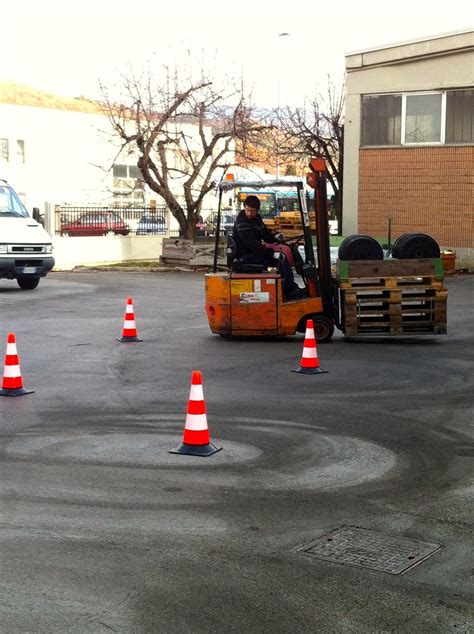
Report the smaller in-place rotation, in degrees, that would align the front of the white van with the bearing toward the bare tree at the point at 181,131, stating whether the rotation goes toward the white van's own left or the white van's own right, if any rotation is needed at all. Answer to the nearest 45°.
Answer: approximately 90° to the white van's own left

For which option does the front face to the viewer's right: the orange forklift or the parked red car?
the orange forklift

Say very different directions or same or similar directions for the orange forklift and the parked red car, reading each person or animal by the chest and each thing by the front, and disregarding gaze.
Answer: very different directions

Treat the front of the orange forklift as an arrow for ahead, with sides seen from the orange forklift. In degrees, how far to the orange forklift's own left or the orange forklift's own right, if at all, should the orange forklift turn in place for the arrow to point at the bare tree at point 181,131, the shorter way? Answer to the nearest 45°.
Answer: approximately 90° to the orange forklift's own left

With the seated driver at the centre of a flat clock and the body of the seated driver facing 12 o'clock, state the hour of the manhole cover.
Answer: The manhole cover is roughly at 3 o'clock from the seated driver.

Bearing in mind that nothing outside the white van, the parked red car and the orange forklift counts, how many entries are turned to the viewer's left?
1

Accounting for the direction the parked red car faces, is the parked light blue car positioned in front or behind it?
behind

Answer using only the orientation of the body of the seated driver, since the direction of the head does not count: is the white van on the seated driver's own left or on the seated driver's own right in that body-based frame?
on the seated driver's own left

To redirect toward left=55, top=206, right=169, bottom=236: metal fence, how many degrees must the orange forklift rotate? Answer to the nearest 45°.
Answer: approximately 90° to its left

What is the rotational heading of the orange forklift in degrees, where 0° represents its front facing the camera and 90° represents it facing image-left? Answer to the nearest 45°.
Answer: approximately 270°

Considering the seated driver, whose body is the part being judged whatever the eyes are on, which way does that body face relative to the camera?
to the viewer's right

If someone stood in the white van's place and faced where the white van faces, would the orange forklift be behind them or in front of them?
in front

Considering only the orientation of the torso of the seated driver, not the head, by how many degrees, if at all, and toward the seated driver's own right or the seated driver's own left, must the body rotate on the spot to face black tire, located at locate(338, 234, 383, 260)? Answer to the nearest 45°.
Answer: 0° — they already face it

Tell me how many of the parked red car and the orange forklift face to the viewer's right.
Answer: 1

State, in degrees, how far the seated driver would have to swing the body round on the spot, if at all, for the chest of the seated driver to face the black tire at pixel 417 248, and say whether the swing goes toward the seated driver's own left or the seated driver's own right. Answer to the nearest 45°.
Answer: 0° — they already face it

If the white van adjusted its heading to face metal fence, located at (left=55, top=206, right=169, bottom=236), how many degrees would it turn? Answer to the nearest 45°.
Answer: approximately 135° to its left
